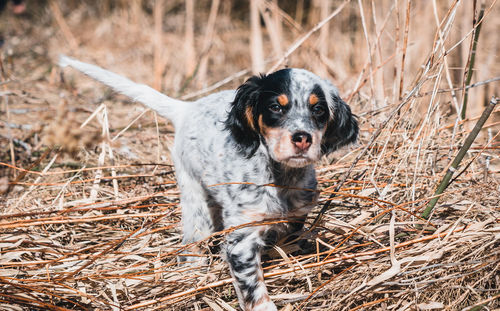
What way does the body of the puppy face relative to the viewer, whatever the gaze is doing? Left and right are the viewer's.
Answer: facing the viewer and to the right of the viewer
